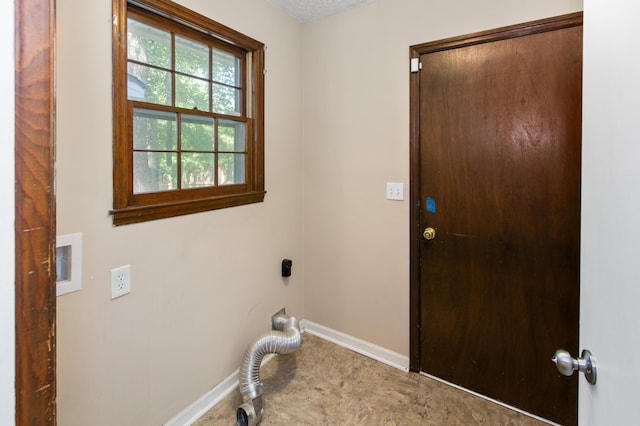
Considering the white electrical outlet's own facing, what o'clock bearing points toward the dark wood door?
The dark wood door is roughly at 11 o'clock from the white electrical outlet.

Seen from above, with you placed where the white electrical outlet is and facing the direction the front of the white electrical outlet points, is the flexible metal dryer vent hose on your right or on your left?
on your left

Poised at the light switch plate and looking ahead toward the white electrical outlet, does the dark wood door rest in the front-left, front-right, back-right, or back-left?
back-left

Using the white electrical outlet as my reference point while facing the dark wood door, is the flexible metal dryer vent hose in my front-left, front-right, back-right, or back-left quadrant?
front-left

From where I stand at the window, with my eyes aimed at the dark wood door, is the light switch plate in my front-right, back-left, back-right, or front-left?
front-left

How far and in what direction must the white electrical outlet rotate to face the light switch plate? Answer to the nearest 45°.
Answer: approximately 45° to its left

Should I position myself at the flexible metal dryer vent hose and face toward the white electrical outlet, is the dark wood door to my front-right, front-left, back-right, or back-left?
back-left

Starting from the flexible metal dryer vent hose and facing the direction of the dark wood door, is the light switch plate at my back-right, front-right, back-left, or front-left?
front-left

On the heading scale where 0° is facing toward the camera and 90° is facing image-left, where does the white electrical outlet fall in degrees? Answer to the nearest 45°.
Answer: approximately 315°
